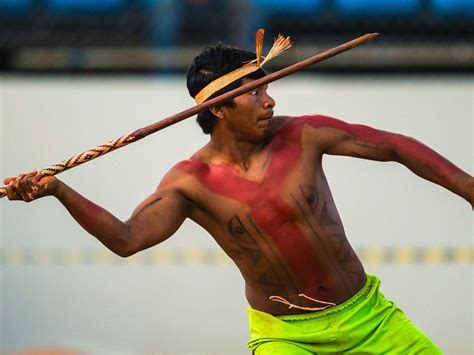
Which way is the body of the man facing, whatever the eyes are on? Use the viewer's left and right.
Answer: facing the viewer and to the right of the viewer

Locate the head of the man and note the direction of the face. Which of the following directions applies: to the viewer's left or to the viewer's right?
to the viewer's right
